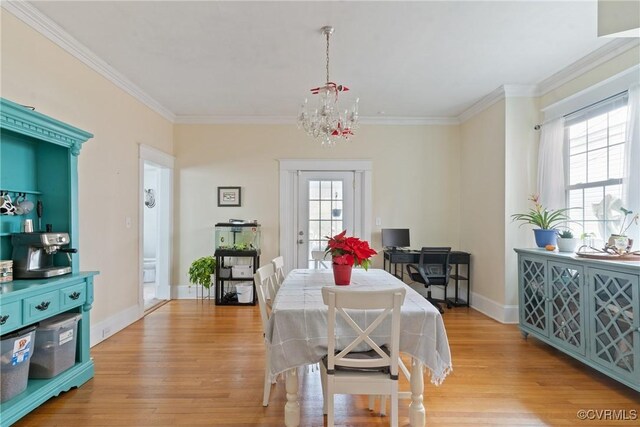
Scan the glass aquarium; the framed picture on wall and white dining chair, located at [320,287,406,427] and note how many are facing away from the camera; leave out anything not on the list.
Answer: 1

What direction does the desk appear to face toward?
toward the camera

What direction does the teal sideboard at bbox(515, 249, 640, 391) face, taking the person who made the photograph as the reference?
facing the viewer and to the left of the viewer

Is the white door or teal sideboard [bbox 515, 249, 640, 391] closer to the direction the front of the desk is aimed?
the teal sideboard

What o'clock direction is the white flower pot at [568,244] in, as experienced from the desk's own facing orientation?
The white flower pot is roughly at 11 o'clock from the desk.

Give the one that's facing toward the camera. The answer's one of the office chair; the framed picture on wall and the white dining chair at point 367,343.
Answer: the framed picture on wall

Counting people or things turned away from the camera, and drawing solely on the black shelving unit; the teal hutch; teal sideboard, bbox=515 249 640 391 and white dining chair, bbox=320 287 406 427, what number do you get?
1

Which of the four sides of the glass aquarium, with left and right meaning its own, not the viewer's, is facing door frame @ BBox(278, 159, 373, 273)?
left

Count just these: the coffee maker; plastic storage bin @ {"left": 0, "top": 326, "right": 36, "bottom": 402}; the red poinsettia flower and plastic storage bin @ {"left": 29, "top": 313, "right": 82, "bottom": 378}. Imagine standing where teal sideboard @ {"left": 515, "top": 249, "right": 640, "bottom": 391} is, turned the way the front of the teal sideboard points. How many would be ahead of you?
4

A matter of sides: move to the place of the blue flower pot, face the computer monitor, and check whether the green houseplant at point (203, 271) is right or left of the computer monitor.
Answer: left

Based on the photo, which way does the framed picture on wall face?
toward the camera

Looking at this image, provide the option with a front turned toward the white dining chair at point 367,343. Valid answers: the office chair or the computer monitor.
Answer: the computer monitor

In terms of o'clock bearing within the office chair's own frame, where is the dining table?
The dining table is roughly at 8 o'clock from the office chair.

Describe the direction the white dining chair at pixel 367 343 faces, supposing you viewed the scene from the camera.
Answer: facing away from the viewer

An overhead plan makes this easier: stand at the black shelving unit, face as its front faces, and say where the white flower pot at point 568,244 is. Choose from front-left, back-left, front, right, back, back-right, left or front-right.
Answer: front-left

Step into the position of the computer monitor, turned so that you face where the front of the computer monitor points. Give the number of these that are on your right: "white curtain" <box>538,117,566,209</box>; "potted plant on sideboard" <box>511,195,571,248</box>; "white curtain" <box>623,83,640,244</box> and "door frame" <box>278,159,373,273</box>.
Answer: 1
